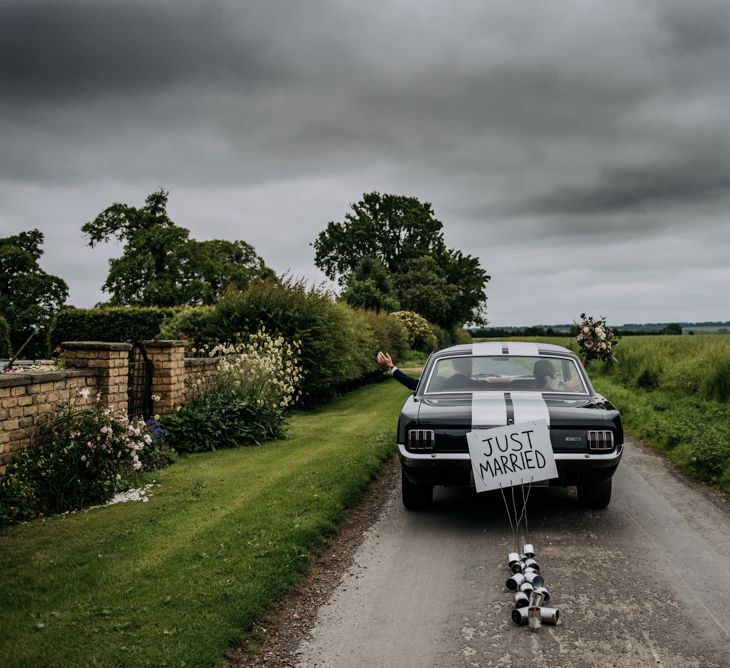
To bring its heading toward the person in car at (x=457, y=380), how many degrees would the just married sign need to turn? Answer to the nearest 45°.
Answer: approximately 180°

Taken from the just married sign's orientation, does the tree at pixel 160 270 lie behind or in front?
behind

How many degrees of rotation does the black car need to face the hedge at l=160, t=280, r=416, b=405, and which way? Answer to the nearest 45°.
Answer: approximately 45° to its left

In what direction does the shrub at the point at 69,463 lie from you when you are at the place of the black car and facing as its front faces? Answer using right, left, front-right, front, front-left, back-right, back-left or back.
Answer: left

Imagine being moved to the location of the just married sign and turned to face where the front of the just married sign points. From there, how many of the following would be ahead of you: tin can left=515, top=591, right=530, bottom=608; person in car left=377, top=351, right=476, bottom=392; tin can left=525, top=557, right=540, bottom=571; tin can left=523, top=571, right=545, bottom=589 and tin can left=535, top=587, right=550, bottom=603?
4

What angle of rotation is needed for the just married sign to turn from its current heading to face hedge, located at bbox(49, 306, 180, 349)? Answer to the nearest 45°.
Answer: approximately 135° to its right

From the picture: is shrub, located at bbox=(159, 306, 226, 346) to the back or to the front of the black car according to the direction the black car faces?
to the front

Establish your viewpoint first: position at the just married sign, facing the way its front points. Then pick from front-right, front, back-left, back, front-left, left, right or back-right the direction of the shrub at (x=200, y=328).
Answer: back-right

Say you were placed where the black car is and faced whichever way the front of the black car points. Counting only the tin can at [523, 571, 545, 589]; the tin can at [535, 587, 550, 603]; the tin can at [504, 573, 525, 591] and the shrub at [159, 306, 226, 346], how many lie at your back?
3

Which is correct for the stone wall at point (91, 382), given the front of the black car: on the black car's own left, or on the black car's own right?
on the black car's own left

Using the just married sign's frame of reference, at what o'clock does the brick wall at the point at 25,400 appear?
The brick wall is roughly at 3 o'clock from the just married sign.

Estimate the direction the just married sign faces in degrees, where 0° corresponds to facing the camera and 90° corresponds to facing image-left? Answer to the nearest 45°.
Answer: approximately 0°

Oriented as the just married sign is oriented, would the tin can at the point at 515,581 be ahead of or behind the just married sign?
ahead

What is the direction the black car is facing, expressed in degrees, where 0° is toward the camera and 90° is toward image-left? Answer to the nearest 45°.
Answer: approximately 180°

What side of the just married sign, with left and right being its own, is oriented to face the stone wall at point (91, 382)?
right

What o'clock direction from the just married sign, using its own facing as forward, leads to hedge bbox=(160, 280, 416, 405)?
The hedge is roughly at 5 o'clock from the just married sign.
